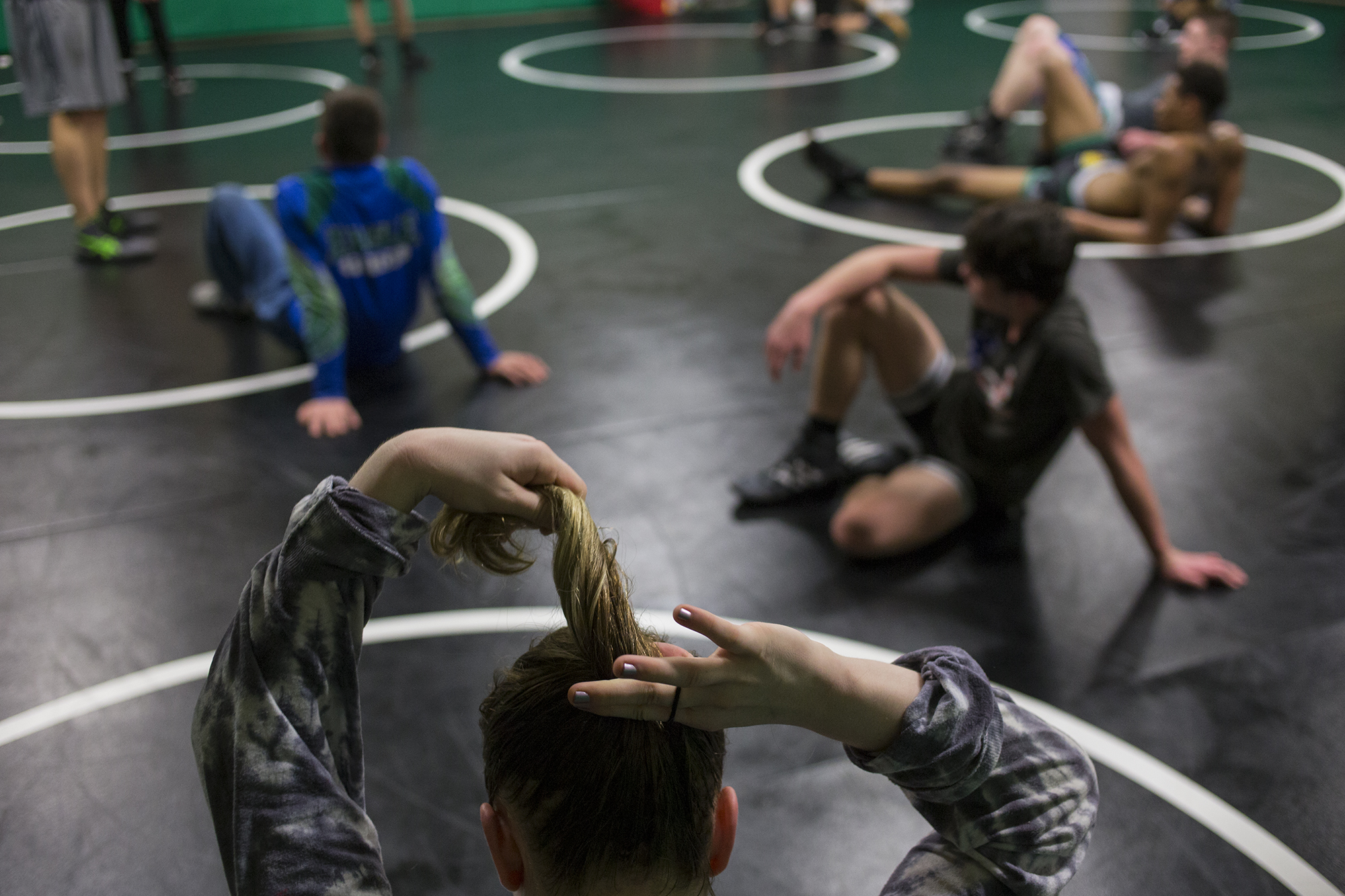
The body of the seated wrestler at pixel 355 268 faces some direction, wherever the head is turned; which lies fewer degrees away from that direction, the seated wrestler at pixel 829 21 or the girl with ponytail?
the seated wrestler

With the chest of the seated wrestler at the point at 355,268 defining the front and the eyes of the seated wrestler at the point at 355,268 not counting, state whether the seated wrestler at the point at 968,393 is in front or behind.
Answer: behind

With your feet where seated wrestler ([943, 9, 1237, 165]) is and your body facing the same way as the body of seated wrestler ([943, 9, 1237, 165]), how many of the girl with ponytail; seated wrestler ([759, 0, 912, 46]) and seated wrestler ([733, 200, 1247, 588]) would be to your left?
2

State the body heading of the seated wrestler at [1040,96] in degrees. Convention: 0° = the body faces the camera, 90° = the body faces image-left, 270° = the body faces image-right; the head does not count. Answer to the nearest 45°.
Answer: approximately 90°

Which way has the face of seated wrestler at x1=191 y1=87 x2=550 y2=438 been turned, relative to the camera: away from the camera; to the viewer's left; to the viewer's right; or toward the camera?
away from the camera

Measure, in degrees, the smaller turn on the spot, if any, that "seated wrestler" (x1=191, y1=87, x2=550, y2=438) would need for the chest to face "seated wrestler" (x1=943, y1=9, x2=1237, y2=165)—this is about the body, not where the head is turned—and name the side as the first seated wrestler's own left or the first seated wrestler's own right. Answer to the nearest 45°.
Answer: approximately 90° to the first seated wrestler's own right

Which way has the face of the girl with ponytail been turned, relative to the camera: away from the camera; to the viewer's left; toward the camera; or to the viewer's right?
away from the camera

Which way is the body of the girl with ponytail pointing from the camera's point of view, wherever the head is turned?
away from the camera

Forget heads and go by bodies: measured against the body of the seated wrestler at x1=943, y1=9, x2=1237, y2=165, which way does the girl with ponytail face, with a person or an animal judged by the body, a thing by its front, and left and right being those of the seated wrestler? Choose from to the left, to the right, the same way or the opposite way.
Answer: to the right

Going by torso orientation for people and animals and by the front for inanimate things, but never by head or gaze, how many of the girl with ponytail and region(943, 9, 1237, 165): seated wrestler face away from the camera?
1

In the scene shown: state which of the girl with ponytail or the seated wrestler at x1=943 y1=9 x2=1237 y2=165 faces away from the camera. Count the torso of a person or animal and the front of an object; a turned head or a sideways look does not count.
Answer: the girl with ponytail
